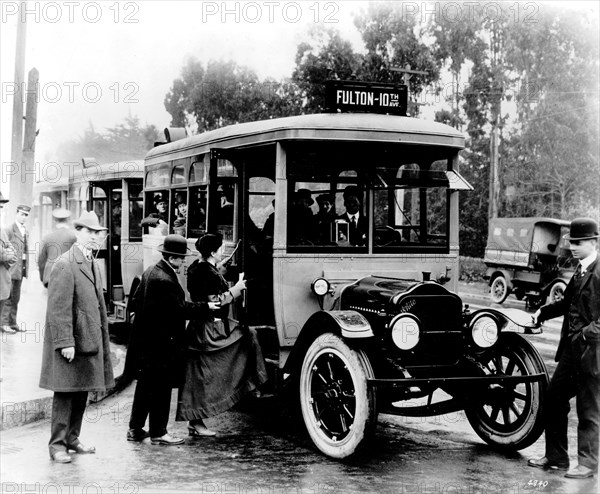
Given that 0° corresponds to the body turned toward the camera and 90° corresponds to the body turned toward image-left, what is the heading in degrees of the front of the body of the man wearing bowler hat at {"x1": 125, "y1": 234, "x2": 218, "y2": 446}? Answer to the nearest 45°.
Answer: approximately 270°

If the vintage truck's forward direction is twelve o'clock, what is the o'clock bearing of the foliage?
The foliage is roughly at 6 o'clock from the vintage truck.

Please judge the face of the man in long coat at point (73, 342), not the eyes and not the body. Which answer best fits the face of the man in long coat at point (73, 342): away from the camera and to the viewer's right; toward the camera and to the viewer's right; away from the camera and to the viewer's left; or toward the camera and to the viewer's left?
toward the camera and to the viewer's right

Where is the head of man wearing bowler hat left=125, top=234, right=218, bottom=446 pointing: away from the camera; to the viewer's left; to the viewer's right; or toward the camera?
to the viewer's right

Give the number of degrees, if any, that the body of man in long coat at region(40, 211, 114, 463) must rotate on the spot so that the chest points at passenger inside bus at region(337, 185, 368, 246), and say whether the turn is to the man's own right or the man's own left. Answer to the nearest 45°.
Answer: approximately 45° to the man's own left

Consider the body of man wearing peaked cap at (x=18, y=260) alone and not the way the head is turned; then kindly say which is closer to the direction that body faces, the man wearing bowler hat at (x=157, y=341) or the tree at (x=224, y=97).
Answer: the man wearing bowler hat

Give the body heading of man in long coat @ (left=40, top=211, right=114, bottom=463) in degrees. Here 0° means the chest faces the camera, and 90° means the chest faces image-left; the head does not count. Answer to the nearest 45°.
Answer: approximately 315°
